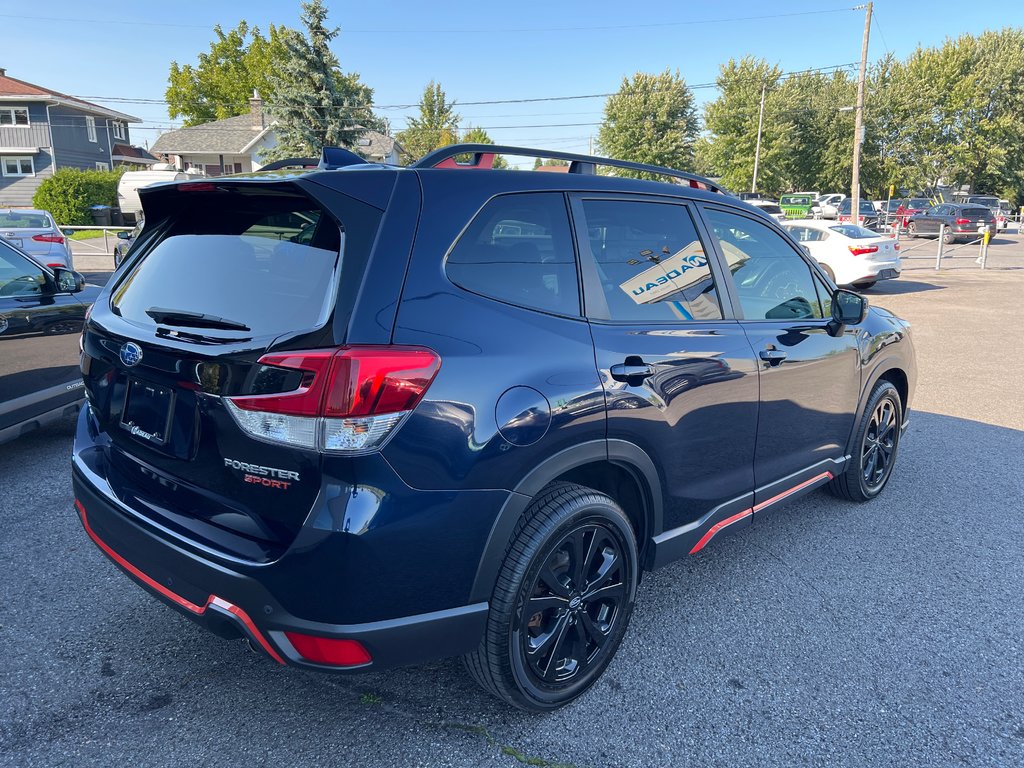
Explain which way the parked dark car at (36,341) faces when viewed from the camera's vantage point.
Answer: facing away from the viewer and to the right of the viewer

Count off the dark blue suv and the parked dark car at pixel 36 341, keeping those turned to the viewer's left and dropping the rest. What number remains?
0

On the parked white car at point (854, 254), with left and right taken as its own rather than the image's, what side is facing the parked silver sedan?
left

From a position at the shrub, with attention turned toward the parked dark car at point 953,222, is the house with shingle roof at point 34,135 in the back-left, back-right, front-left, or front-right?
back-left

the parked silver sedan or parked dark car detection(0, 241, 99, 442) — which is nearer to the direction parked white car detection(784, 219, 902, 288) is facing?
the parked silver sedan

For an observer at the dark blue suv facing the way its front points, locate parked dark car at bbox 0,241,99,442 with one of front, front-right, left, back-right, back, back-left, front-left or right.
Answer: left

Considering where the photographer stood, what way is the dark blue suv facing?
facing away from the viewer and to the right of the viewer

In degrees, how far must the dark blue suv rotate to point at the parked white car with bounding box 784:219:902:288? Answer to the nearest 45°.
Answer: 0° — it already faces it

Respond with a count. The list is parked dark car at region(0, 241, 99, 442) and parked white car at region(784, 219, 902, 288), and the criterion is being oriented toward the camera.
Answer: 0

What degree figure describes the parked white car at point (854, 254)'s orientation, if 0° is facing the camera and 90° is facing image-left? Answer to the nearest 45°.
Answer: approximately 135°
